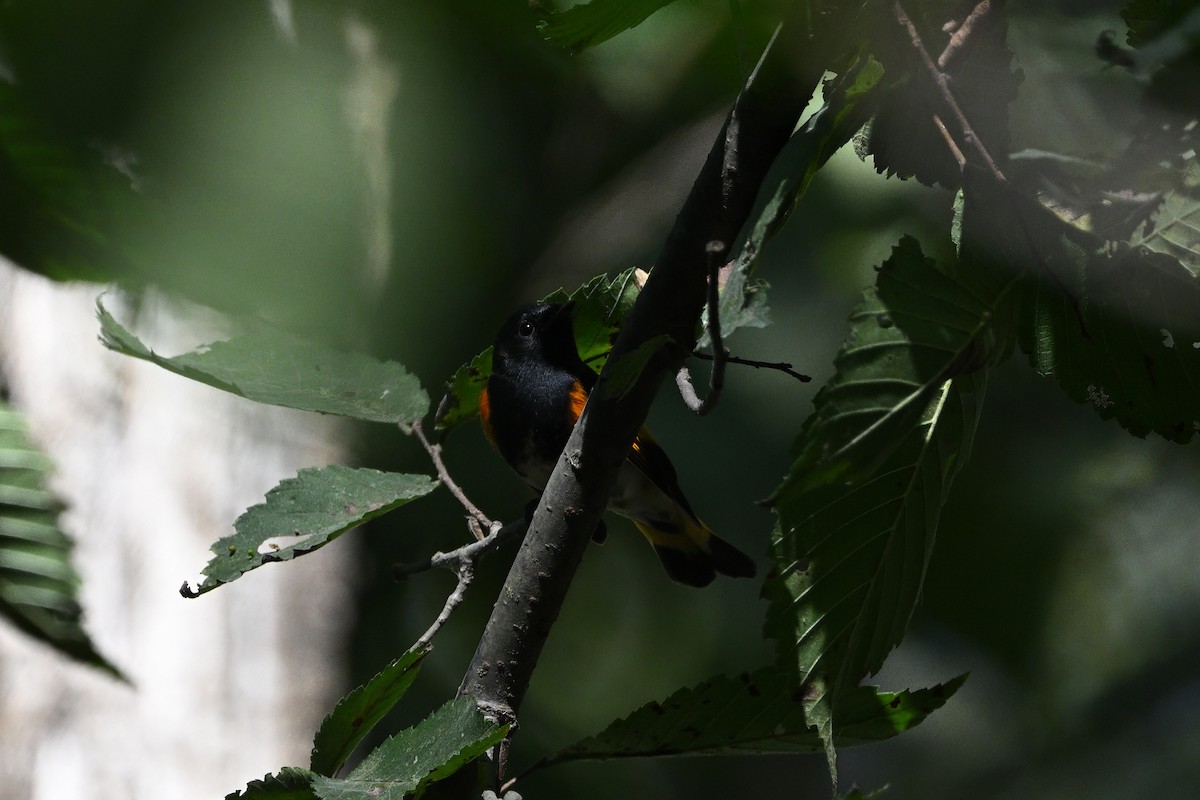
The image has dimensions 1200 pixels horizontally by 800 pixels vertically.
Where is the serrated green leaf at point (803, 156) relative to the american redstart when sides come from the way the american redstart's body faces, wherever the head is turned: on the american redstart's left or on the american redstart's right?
on the american redstart's left

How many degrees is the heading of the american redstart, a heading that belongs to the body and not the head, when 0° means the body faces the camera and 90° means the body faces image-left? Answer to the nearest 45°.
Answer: approximately 45°

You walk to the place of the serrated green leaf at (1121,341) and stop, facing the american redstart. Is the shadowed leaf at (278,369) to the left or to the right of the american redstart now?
left

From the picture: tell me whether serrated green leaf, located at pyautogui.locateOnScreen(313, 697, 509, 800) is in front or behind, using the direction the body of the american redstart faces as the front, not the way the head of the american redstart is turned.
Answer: in front

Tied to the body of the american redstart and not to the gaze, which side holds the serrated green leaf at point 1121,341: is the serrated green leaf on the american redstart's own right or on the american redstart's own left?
on the american redstart's own left
